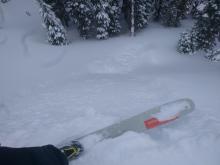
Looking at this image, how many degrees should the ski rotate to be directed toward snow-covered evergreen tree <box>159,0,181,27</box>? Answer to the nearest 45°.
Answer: approximately 90° to its left

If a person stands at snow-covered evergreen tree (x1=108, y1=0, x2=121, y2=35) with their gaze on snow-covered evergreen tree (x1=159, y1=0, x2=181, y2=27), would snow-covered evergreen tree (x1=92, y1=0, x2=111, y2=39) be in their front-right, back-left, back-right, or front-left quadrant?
back-right

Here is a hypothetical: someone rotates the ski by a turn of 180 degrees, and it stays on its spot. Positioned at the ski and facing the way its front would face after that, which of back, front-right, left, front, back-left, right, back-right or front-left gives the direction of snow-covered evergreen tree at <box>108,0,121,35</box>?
right

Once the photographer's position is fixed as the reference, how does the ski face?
facing to the right of the viewer

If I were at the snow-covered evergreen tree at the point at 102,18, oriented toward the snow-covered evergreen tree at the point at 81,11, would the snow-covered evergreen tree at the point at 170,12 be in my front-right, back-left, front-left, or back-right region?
back-right

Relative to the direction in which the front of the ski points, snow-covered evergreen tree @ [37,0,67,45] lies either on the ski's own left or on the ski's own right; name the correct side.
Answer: on the ski's own left

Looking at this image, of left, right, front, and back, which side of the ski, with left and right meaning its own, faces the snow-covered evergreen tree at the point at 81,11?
left

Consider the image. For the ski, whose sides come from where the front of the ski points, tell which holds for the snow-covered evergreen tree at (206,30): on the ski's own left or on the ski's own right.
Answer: on the ski's own left
